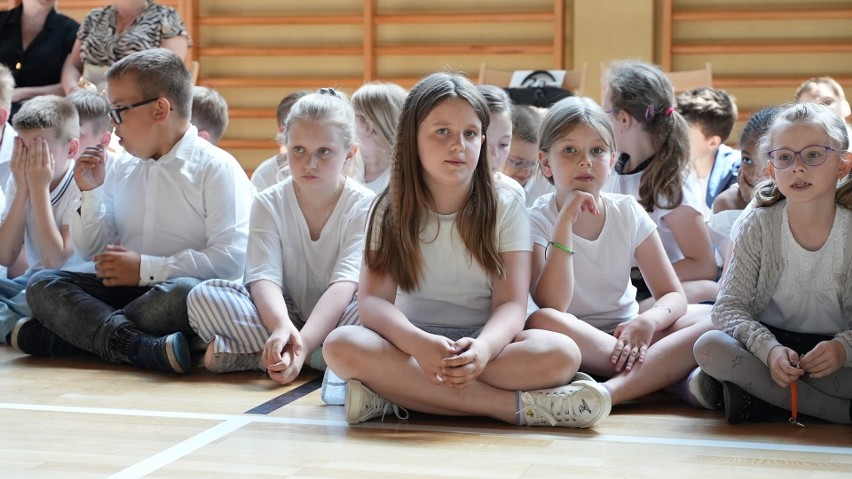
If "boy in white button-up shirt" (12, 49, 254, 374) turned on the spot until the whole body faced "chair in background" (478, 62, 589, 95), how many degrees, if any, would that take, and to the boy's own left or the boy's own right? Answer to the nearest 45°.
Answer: approximately 180°

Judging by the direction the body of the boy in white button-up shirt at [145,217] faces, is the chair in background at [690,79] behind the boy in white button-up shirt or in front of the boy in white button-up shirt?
behind

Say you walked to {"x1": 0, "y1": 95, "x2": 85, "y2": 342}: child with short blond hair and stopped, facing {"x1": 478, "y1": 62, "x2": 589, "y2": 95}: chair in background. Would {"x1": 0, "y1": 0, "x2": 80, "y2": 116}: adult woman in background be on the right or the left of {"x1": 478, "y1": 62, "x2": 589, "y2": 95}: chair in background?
left

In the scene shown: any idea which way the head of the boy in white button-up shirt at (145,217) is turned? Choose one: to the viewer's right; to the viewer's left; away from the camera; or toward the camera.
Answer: to the viewer's left

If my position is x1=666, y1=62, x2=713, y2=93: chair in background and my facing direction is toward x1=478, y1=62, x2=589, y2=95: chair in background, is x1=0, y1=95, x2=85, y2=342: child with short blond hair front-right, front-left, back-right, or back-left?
front-left

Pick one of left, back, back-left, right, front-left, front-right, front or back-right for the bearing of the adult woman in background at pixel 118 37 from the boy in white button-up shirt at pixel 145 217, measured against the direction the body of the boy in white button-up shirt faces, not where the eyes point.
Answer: back-right

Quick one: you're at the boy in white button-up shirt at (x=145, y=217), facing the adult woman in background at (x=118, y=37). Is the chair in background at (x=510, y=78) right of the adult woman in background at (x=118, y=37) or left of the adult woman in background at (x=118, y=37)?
right

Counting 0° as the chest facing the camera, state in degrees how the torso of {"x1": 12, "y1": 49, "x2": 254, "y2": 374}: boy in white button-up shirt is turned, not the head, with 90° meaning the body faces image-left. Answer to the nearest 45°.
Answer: approximately 45°

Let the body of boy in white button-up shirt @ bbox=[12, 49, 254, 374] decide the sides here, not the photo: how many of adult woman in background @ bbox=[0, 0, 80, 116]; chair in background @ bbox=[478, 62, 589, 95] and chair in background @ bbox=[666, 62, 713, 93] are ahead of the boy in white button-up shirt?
0

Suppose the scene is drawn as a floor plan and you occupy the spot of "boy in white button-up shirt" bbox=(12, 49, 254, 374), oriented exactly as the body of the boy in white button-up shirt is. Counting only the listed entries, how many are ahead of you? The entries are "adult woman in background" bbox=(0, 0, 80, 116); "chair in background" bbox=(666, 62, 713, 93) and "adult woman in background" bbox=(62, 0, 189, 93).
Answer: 0

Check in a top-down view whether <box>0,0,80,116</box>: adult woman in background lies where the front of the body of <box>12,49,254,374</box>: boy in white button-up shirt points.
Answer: no

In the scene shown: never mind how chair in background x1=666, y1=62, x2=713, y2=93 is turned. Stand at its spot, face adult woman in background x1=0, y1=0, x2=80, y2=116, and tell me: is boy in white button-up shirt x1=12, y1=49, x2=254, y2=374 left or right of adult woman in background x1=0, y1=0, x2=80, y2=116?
left
